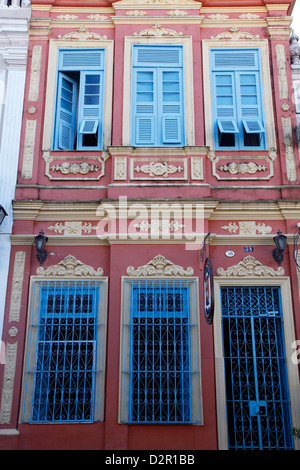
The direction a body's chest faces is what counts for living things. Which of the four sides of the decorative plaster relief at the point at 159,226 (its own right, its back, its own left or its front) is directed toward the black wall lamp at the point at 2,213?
right

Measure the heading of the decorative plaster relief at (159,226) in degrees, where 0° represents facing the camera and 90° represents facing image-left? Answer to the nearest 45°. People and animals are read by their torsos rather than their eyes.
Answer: approximately 0°

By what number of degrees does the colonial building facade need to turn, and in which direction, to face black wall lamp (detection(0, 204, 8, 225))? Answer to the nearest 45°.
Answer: approximately 90° to its right

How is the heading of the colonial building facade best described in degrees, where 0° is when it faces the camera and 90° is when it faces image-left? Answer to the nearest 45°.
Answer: approximately 0°
